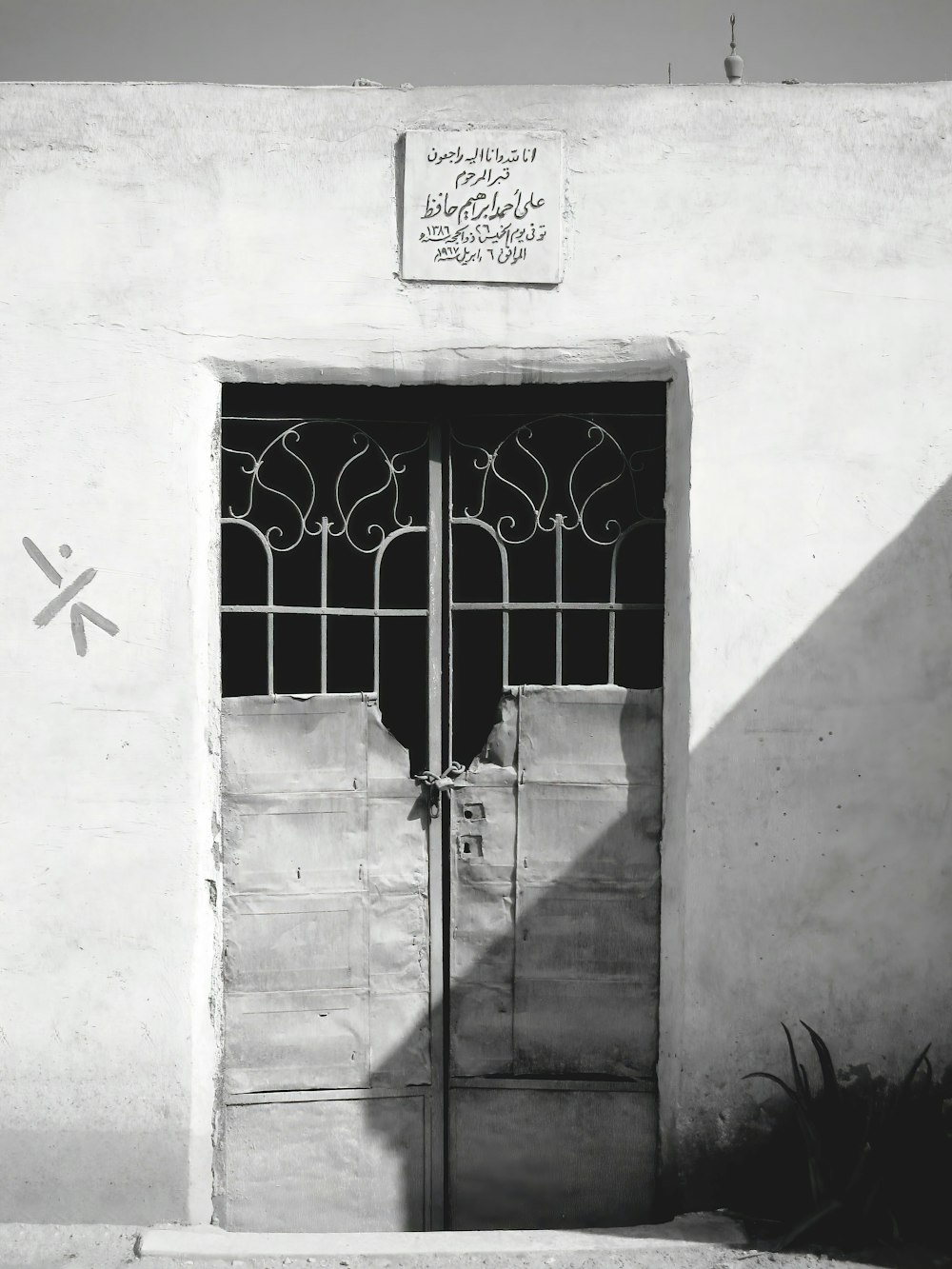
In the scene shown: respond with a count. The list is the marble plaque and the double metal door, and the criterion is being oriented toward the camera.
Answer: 2

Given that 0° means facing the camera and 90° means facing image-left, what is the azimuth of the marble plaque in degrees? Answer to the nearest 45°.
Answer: approximately 0°
